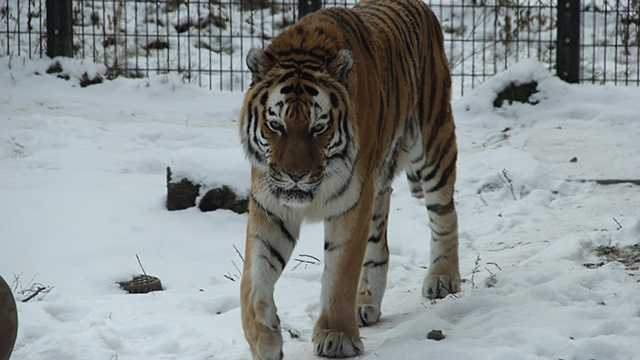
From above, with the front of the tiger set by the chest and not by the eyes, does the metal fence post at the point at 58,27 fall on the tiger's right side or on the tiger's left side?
on the tiger's right side

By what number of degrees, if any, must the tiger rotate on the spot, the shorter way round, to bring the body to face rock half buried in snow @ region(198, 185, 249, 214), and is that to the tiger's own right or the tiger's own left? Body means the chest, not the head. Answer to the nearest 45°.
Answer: approximately 135° to the tiger's own right

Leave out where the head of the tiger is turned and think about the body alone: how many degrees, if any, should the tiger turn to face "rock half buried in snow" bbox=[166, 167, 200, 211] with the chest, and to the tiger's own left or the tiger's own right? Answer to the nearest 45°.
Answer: approximately 135° to the tiger's own right

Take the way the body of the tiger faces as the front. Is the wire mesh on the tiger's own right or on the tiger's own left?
on the tiger's own right

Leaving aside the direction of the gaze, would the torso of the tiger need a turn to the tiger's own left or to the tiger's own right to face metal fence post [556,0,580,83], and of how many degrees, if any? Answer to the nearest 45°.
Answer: approximately 135° to the tiger's own right

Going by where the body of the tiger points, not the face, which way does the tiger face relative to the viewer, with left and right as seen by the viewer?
facing the viewer and to the left of the viewer

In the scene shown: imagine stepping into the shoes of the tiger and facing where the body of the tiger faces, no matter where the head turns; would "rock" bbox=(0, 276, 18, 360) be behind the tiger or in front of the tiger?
in front

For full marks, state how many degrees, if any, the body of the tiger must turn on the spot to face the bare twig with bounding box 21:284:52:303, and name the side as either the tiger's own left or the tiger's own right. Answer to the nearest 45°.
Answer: approximately 90° to the tiger's own right
